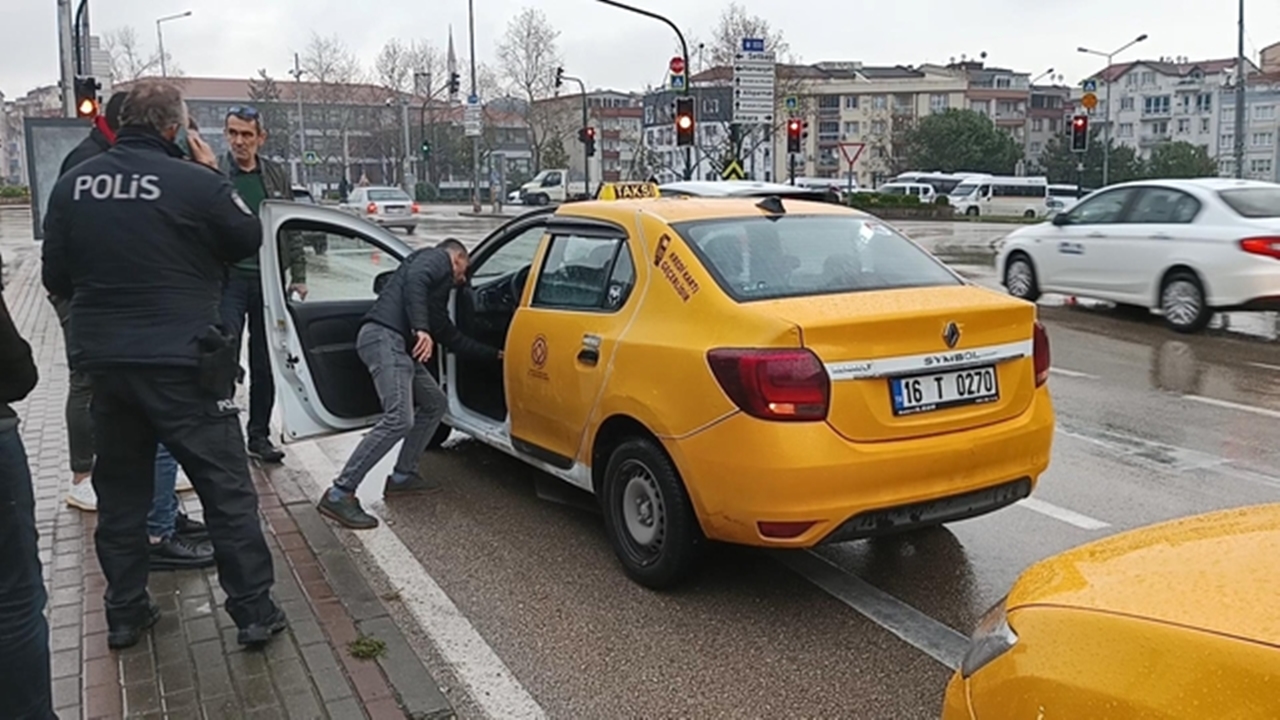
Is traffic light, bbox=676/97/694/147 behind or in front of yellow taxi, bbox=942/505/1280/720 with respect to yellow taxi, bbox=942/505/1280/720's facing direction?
in front

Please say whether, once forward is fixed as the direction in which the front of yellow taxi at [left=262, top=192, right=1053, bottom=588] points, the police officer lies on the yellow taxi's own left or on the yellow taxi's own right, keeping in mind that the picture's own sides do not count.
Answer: on the yellow taxi's own left

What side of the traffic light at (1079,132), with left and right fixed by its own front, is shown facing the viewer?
front

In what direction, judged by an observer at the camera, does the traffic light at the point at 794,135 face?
facing the viewer

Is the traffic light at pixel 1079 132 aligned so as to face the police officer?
yes

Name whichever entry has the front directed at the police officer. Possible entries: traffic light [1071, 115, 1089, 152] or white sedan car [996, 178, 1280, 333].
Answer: the traffic light

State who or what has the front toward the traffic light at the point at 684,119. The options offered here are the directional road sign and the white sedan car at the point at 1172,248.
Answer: the white sedan car

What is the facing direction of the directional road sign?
toward the camera

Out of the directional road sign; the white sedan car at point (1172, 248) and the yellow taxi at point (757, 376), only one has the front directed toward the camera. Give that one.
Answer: the directional road sign

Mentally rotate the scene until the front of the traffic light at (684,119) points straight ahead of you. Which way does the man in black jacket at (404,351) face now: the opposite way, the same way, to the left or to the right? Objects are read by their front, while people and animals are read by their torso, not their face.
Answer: to the left

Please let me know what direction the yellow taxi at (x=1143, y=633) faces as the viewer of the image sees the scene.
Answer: facing away from the viewer and to the left of the viewer

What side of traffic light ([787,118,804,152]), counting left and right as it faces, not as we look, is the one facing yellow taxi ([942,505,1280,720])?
front

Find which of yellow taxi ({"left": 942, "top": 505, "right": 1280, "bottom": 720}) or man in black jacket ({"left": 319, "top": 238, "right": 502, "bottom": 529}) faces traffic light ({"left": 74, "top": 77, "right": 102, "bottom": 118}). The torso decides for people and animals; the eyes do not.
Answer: the yellow taxi

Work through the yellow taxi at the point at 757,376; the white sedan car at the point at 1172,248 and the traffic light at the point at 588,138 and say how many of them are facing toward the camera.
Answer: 1

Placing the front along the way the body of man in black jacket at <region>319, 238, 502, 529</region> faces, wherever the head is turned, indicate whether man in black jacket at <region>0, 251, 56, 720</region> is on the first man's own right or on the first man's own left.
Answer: on the first man's own right

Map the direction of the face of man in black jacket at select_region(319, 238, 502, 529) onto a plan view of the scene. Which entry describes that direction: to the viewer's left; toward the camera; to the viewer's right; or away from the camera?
to the viewer's right

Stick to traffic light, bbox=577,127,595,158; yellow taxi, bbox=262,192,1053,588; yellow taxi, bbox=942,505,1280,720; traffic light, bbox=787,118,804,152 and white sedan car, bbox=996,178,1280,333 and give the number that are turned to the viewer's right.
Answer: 0

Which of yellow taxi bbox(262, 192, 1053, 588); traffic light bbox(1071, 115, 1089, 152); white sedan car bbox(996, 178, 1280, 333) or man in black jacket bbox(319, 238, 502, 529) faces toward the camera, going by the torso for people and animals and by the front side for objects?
the traffic light

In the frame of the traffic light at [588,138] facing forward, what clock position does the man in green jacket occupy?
The man in green jacket is roughly at 12 o'clock from the traffic light.

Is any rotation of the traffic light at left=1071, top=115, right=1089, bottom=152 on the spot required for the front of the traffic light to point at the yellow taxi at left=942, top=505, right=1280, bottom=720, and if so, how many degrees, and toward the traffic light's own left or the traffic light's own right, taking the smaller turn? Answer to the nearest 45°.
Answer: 0° — it already faces it
